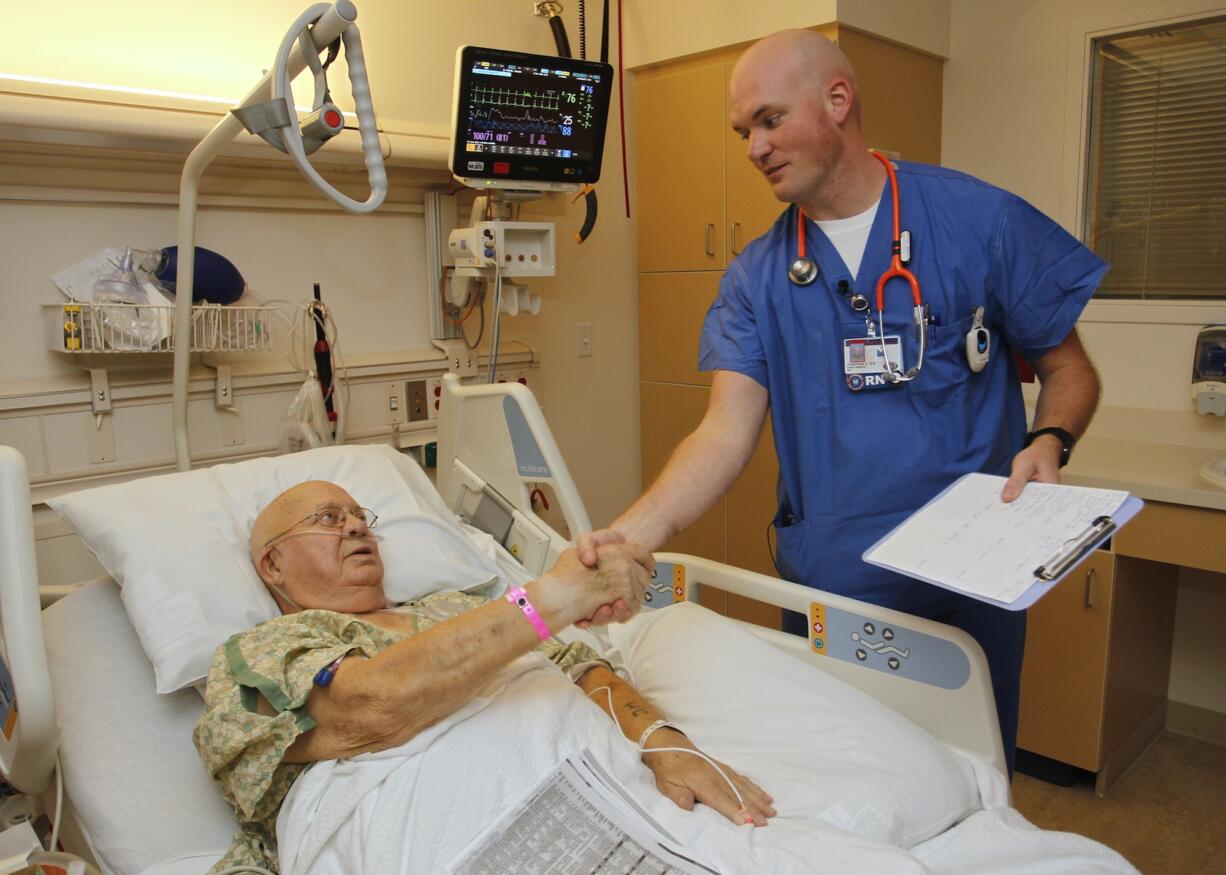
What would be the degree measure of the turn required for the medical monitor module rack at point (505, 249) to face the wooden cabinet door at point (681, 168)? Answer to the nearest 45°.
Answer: approximately 135° to its left

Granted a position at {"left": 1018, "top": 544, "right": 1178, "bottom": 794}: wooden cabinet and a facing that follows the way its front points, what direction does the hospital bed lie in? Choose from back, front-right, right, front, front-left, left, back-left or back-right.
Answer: front

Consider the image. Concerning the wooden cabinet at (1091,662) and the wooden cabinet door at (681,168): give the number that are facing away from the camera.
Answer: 0

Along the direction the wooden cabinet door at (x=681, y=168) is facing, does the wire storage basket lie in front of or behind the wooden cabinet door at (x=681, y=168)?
in front

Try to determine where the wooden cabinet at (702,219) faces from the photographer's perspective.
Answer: facing the viewer and to the left of the viewer

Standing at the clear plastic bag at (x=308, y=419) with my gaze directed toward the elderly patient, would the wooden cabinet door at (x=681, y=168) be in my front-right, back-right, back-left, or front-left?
back-left

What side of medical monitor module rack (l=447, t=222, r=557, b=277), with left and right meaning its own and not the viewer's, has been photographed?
front

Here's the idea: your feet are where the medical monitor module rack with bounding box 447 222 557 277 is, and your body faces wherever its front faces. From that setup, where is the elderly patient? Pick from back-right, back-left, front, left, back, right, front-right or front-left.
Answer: front

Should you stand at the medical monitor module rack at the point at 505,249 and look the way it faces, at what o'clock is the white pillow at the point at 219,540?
The white pillow is roughly at 1 o'clock from the medical monitor module rack.

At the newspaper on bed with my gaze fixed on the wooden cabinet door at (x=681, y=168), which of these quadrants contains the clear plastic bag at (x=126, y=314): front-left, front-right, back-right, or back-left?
front-left

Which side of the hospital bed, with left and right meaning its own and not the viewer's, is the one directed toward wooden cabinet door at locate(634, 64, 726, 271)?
left

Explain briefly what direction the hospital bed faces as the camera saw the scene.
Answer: facing the viewer and to the right of the viewer

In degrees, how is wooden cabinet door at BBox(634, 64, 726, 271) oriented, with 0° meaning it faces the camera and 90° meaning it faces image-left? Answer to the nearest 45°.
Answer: approximately 45°
